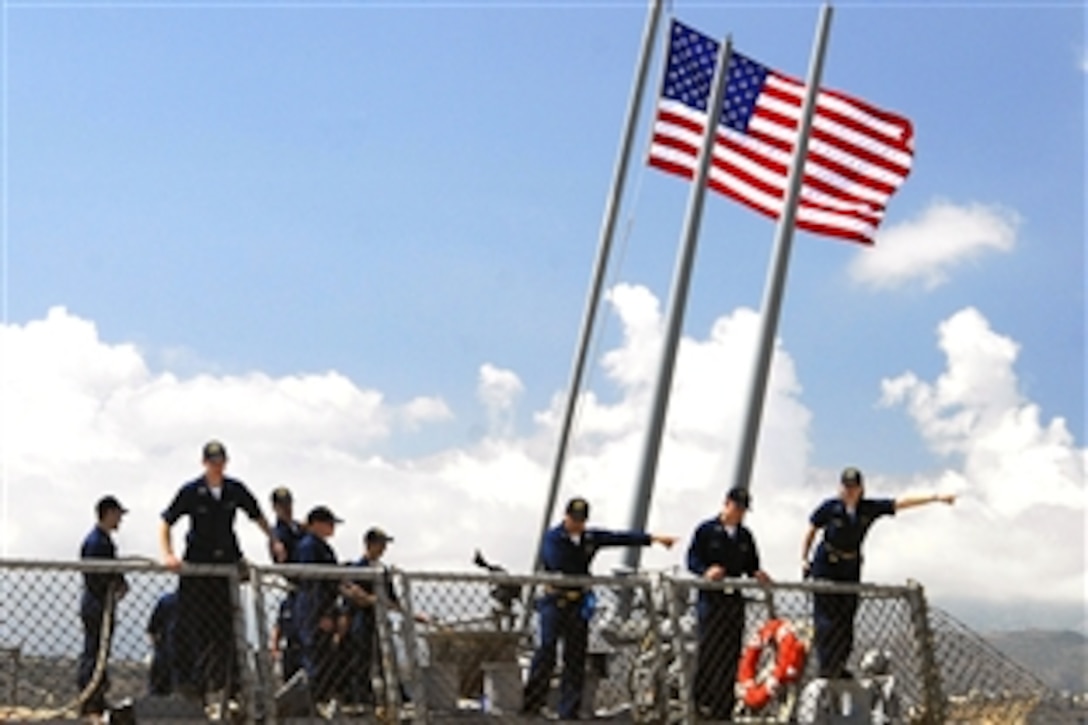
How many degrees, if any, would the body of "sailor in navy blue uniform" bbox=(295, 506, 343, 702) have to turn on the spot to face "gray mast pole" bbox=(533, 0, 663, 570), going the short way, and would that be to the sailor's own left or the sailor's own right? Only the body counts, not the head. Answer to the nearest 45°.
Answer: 0° — they already face it

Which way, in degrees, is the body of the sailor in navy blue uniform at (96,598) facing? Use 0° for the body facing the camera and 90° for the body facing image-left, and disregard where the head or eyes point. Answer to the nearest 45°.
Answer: approximately 270°

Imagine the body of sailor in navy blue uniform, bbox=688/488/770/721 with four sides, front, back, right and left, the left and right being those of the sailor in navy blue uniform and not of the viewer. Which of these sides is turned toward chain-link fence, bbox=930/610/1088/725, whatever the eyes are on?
left

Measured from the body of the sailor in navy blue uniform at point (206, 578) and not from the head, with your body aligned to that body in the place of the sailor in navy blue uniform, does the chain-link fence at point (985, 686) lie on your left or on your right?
on your left

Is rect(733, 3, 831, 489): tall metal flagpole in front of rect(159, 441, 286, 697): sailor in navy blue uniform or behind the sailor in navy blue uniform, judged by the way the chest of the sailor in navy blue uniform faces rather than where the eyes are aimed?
behind

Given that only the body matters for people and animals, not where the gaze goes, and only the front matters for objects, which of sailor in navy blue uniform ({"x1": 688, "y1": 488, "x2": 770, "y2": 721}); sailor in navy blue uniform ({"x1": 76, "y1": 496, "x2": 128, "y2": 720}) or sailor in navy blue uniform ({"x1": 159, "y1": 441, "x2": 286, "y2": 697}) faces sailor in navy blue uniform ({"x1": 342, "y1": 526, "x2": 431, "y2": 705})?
sailor in navy blue uniform ({"x1": 76, "y1": 496, "x2": 128, "y2": 720})

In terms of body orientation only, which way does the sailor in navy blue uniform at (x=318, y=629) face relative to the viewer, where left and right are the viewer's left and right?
facing to the right of the viewer

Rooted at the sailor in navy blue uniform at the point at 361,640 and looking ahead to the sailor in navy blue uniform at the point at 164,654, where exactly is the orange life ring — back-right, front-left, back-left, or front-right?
back-left

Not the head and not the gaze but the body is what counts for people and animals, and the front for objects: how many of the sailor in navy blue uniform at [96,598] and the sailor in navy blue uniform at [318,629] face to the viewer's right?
2

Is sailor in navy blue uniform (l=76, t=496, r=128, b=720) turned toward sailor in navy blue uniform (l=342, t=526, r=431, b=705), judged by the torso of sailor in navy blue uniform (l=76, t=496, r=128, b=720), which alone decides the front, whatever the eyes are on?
yes
